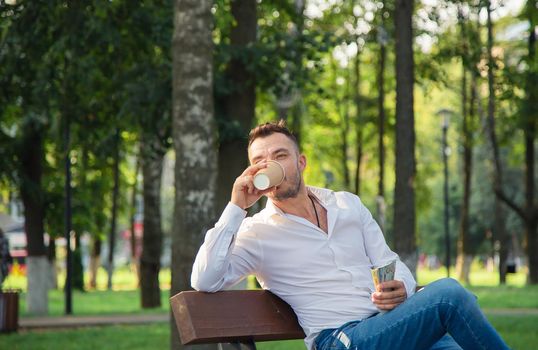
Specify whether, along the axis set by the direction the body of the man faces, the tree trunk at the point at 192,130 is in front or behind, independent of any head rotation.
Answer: behind

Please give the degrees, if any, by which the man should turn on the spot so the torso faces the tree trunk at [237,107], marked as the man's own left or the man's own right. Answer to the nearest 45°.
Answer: approximately 135° to the man's own left

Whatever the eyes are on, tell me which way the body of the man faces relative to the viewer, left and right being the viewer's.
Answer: facing the viewer and to the right of the viewer

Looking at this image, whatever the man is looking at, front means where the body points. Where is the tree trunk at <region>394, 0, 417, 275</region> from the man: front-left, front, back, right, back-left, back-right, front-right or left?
back-left

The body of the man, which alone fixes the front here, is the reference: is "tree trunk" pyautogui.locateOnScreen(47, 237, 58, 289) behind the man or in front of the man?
behind
